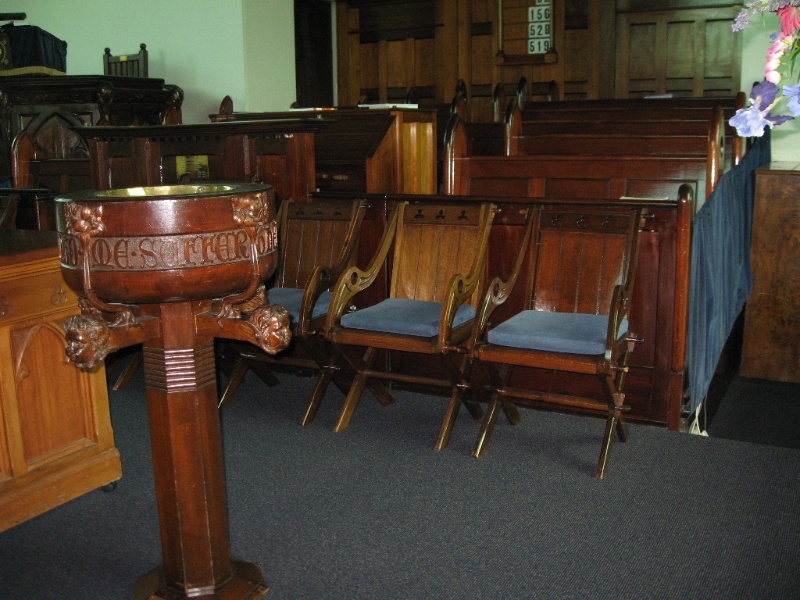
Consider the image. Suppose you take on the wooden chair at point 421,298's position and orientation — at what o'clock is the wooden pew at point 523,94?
The wooden pew is roughly at 5 o'clock from the wooden chair.

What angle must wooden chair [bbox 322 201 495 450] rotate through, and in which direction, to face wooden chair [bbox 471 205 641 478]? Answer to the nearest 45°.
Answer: approximately 90° to its left

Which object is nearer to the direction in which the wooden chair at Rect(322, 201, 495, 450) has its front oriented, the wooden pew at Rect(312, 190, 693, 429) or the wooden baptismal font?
the wooden baptismal font

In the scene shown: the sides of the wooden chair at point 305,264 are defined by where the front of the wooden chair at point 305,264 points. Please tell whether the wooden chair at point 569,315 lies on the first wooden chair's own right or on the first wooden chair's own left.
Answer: on the first wooden chair's own left

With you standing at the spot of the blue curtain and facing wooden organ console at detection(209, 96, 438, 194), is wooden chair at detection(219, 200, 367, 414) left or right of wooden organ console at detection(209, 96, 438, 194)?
left

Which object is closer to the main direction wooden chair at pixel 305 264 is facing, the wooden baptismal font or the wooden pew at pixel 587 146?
the wooden baptismal font

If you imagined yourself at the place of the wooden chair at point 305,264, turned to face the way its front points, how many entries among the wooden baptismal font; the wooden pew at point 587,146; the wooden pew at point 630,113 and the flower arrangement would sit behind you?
2

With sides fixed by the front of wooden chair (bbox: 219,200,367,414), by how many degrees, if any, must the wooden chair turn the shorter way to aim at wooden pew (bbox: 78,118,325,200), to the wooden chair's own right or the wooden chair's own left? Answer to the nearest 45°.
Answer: approximately 90° to the wooden chair's own right

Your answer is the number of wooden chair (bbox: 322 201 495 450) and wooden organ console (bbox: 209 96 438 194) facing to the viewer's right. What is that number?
0

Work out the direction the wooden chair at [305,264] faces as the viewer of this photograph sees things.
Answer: facing the viewer and to the left of the viewer

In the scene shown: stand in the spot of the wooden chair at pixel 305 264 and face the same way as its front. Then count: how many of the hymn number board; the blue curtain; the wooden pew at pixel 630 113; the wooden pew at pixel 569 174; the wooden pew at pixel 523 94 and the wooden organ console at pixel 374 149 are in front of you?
0

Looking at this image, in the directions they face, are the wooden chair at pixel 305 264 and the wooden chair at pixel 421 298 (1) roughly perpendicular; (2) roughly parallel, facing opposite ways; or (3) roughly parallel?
roughly parallel

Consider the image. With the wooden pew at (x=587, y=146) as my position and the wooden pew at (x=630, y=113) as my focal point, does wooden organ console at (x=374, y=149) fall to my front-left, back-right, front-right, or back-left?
back-left
